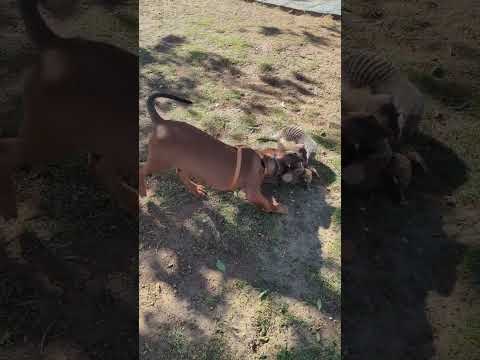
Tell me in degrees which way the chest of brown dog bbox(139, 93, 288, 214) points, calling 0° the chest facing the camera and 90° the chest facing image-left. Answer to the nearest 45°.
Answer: approximately 270°
